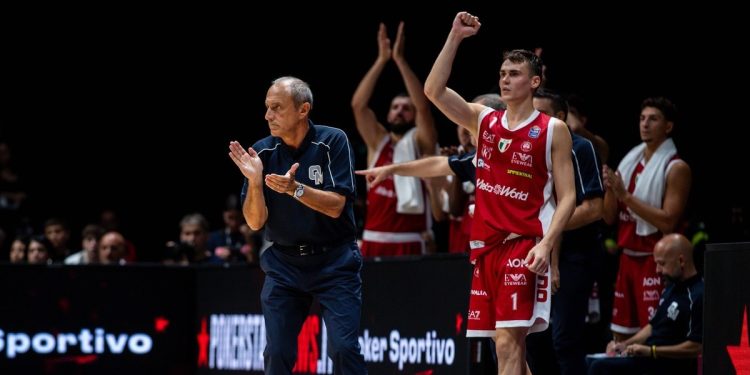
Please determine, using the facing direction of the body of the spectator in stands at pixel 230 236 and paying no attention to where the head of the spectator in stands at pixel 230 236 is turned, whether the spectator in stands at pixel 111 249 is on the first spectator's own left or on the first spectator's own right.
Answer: on the first spectator's own right

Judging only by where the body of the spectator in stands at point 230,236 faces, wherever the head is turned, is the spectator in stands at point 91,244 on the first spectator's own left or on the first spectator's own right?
on the first spectator's own right

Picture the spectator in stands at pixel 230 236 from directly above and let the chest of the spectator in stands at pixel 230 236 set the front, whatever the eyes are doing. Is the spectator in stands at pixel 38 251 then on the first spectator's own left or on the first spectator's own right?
on the first spectator's own right

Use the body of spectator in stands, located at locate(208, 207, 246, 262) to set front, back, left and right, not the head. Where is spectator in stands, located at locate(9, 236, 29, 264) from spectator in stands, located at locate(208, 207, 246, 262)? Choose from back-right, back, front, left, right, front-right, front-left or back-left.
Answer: right

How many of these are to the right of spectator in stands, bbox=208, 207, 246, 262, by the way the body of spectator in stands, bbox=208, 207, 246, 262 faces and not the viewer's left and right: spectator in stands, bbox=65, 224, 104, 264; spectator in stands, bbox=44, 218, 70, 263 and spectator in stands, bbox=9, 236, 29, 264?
3

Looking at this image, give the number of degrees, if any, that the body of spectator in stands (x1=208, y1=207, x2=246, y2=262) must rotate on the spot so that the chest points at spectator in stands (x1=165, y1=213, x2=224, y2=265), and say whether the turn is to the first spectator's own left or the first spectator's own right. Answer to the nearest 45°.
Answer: approximately 45° to the first spectator's own right

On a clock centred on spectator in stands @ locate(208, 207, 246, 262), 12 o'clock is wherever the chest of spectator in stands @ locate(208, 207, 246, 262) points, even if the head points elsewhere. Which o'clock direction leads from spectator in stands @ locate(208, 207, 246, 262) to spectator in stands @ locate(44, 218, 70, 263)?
spectator in stands @ locate(44, 218, 70, 263) is roughly at 3 o'clock from spectator in stands @ locate(208, 207, 246, 262).
